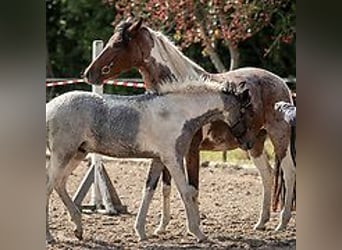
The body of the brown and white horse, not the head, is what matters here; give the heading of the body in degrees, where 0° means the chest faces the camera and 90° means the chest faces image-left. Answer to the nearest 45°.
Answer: approximately 90°

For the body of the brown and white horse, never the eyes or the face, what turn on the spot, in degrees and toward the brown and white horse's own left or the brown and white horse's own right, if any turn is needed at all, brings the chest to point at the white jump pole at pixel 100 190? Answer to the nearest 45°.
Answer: approximately 45° to the brown and white horse's own right

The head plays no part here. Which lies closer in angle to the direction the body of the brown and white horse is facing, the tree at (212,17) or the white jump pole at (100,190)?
the white jump pole

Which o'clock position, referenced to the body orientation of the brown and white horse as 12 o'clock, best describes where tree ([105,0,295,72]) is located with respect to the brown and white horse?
The tree is roughly at 3 o'clock from the brown and white horse.

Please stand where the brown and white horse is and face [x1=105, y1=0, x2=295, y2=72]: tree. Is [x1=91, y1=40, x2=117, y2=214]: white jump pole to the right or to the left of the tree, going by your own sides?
left
